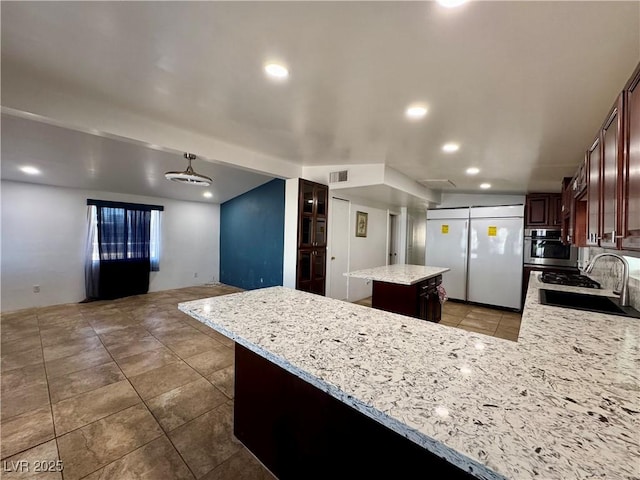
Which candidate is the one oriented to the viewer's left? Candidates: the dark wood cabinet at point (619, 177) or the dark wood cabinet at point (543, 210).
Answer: the dark wood cabinet at point (619, 177)

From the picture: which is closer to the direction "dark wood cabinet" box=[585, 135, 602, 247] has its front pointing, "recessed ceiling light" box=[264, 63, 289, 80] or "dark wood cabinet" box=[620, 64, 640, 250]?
the recessed ceiling light

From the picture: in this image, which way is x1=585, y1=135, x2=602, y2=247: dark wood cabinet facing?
to the viewer's left

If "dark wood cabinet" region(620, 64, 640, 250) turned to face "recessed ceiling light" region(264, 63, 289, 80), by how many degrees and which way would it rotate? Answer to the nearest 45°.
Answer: approximately 45° to its left

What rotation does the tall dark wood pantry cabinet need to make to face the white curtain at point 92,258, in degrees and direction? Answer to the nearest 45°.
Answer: approximately 135° to its right

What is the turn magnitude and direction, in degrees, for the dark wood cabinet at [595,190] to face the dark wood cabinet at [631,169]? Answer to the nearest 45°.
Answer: approximately 90° to its left

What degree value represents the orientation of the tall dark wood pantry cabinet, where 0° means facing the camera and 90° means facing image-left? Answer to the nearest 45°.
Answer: approximately 315°

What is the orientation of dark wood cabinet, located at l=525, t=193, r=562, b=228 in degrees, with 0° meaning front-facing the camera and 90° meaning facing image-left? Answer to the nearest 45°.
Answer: approximately 0°
